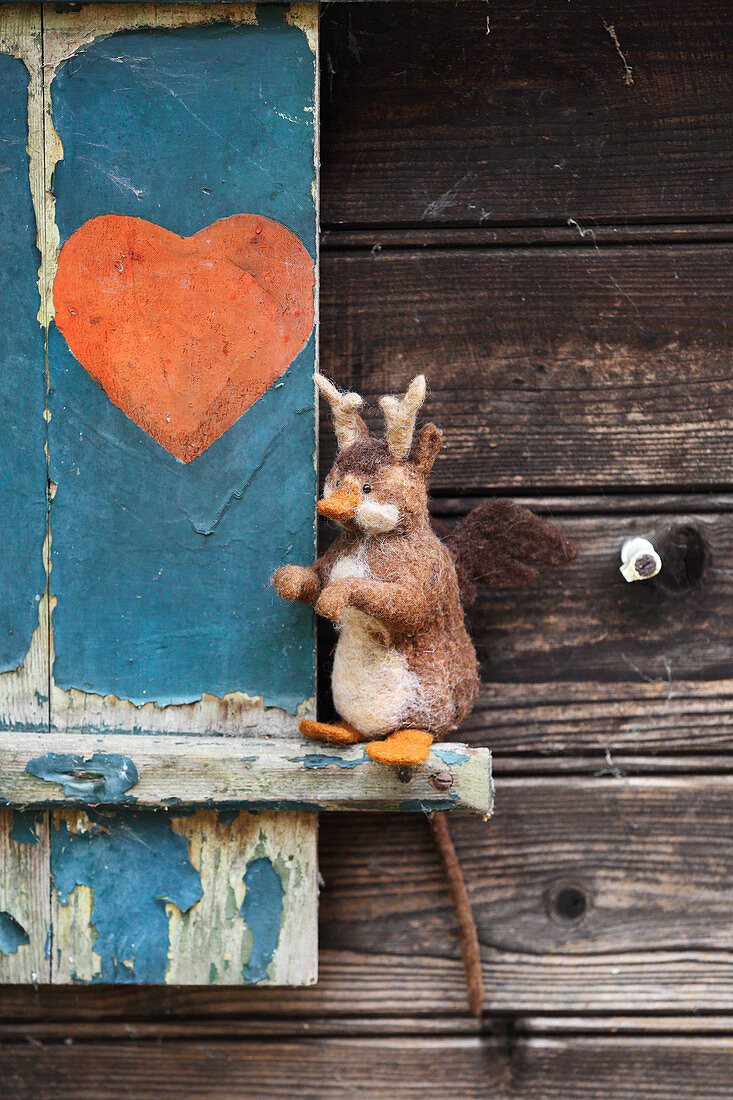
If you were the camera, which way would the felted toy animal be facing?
facing the viewer and to the left of the viewer
